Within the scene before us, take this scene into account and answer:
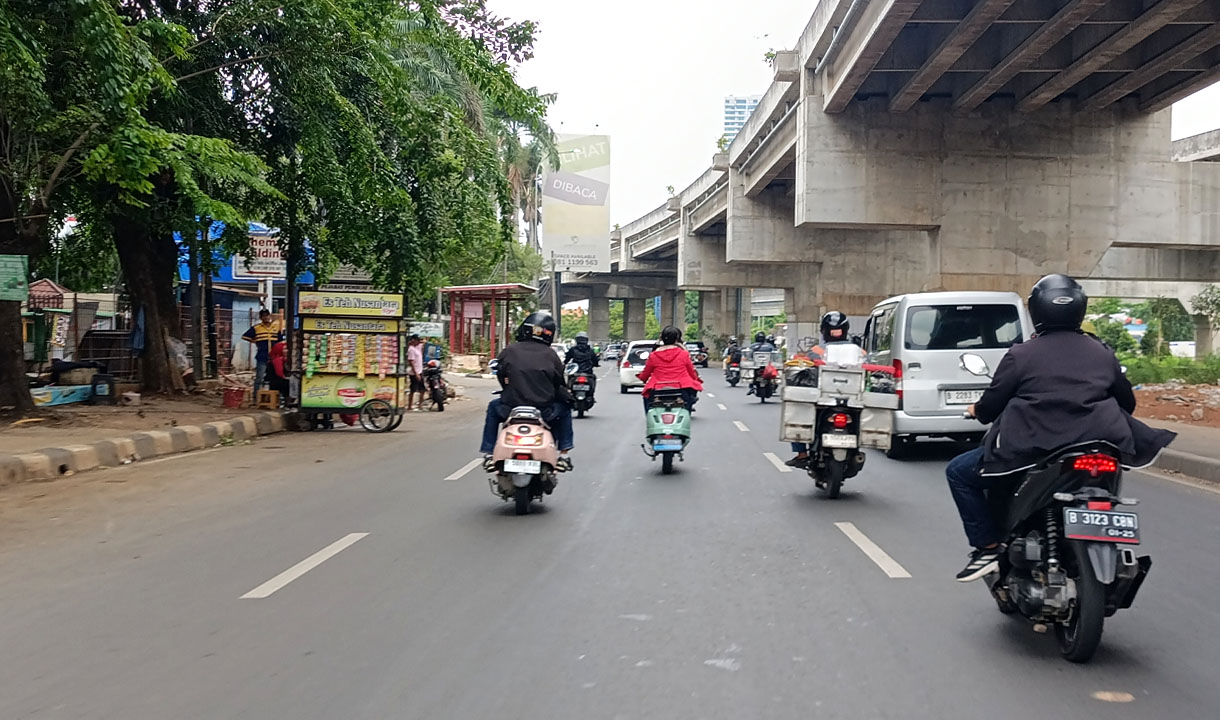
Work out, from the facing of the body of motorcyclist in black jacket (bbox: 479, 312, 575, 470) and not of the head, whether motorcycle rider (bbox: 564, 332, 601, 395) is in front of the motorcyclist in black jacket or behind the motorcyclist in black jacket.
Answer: in front

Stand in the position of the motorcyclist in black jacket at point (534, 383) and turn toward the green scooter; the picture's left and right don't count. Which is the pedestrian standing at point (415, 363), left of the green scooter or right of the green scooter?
left

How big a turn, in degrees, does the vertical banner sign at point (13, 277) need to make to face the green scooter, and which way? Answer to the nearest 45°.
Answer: approximately 45° to its left

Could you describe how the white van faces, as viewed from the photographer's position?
facing away from the viewer

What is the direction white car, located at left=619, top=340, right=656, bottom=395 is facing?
away from the camera

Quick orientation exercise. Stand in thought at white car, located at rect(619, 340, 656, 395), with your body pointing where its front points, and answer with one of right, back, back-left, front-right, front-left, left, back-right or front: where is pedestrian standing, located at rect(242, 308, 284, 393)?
back-left

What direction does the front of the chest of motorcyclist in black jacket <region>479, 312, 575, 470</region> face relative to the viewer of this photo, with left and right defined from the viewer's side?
facing away from the viewer

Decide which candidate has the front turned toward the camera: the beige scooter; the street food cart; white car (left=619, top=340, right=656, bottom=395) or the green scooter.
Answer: the street food cart

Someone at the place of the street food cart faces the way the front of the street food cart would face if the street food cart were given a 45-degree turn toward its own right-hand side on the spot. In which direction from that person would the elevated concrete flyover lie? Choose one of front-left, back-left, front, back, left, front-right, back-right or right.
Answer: back-left

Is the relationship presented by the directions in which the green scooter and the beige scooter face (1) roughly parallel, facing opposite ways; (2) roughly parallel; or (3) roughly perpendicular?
roughly parallel

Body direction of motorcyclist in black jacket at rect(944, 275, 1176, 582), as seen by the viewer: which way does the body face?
away from the camera

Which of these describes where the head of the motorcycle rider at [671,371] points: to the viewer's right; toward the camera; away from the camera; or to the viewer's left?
away from the camera

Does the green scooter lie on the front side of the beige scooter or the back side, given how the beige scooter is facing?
on the front side

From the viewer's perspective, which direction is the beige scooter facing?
away from the camera

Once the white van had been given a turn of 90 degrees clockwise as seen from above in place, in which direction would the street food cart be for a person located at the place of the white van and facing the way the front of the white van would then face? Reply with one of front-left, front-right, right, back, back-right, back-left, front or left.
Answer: back

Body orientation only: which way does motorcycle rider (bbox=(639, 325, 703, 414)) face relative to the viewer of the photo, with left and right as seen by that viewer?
facing away from the viewer

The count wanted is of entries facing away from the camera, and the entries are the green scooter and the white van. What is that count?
2
